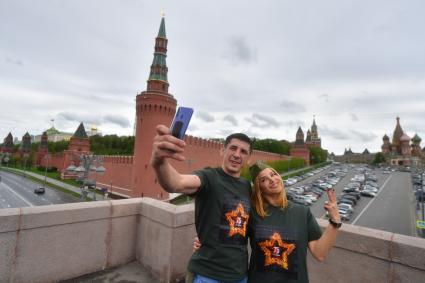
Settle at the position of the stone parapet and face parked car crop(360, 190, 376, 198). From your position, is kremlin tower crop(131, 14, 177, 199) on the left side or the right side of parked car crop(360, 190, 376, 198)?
left

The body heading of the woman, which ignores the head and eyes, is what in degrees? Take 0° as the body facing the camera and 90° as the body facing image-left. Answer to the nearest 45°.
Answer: approximately 0°

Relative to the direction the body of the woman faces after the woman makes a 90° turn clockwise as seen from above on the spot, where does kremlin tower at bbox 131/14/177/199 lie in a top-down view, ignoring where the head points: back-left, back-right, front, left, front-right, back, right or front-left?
front-right

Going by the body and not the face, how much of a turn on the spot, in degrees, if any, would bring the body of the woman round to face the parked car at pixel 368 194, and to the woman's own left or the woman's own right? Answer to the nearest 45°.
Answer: approximately 180°
